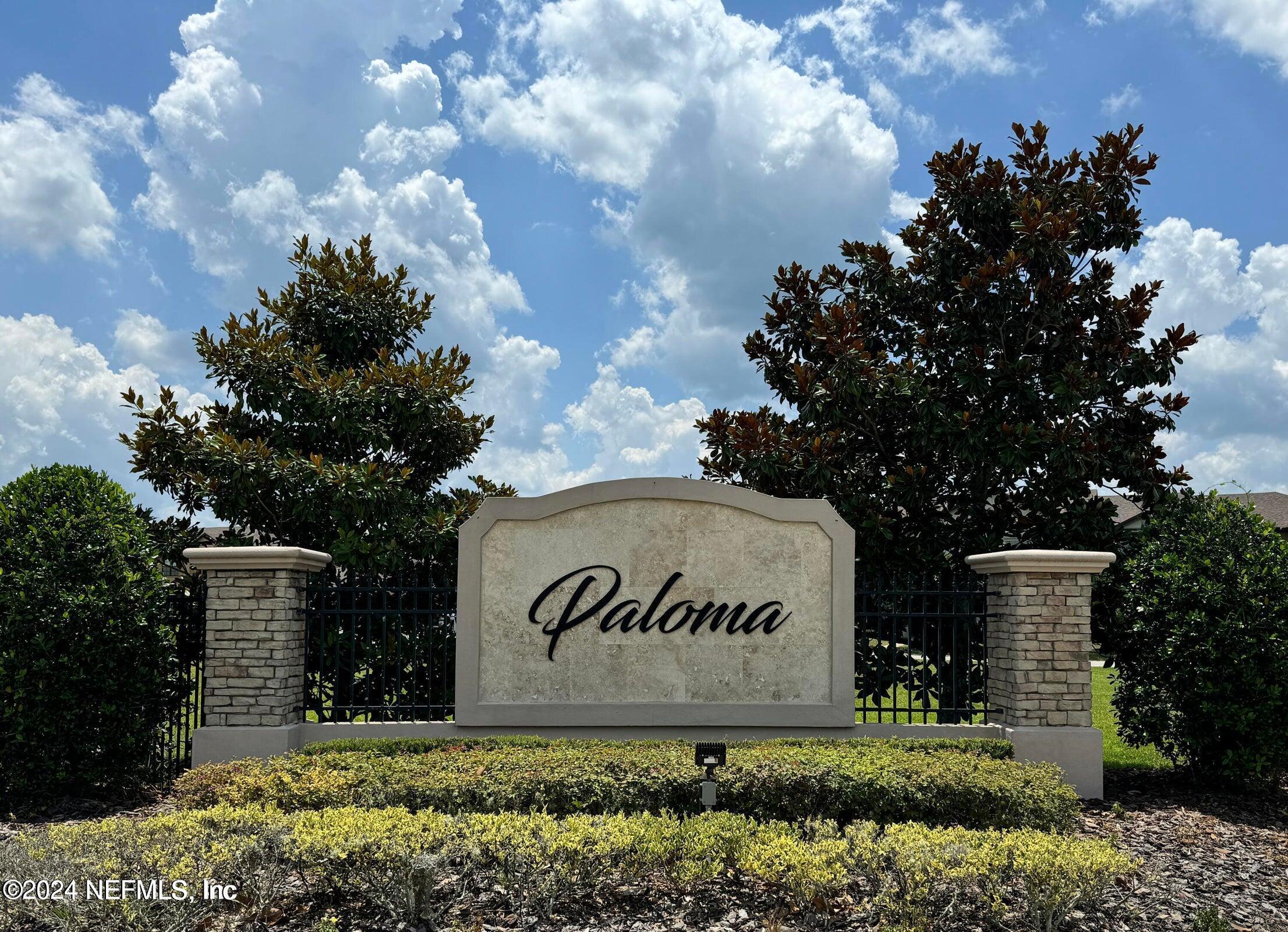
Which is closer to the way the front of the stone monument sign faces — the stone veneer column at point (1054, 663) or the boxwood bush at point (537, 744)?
the boxwood bush

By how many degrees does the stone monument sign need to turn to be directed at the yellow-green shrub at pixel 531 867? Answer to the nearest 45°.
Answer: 0° — it already faces it

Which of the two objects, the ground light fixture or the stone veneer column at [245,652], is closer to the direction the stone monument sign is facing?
the ground light fixture

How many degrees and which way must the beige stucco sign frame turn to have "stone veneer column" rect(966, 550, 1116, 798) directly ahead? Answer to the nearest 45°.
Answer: approximately 90° to its left

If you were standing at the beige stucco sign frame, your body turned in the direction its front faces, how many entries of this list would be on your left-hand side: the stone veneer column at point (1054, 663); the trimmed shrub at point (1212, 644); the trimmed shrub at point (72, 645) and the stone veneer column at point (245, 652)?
2

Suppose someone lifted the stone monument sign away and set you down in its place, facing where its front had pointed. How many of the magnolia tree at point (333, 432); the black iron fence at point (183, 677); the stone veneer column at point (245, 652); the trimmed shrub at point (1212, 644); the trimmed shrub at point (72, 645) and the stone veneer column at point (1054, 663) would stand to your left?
2

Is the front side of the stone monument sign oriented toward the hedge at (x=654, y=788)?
yes

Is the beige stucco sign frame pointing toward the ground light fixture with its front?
yes

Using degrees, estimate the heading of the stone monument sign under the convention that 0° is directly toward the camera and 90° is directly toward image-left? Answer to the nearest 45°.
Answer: approximately 0°

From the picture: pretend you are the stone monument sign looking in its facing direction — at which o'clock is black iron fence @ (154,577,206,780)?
The black iron fence is roughly at 3 o'clock from the stone monument sign.

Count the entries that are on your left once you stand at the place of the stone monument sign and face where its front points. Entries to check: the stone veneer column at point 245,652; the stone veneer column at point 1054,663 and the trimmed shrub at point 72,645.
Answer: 1

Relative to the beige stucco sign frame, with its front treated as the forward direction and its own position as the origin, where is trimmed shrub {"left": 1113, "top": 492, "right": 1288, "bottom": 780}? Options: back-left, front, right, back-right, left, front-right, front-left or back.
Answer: left

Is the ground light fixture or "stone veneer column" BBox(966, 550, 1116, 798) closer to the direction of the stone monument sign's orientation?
the ground light fixture
